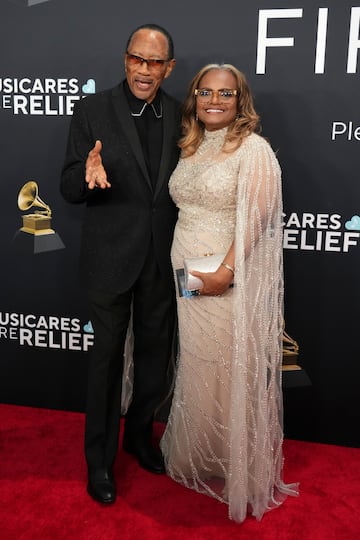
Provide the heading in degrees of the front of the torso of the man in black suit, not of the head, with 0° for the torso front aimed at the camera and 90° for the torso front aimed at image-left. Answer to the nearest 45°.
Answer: approximately 315°

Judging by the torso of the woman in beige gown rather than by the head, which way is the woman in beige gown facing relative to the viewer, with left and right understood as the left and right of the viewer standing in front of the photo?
facing the viewer and to the left of the viewer

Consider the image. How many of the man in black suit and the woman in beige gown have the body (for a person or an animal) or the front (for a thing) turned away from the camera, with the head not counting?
0

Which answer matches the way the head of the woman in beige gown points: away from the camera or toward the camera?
toward the camera
